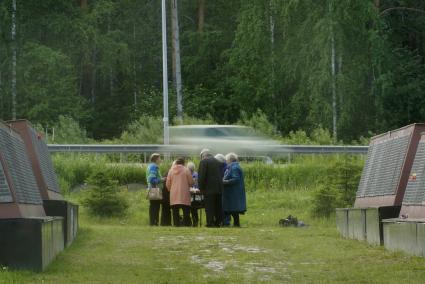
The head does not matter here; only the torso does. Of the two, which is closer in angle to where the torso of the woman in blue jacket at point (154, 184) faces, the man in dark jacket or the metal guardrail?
the man in dark jacket

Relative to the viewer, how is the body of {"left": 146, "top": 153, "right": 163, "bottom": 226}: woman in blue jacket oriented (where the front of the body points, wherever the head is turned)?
to the viewer's right

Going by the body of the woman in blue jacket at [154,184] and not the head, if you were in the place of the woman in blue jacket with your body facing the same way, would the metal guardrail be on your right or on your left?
on your left
